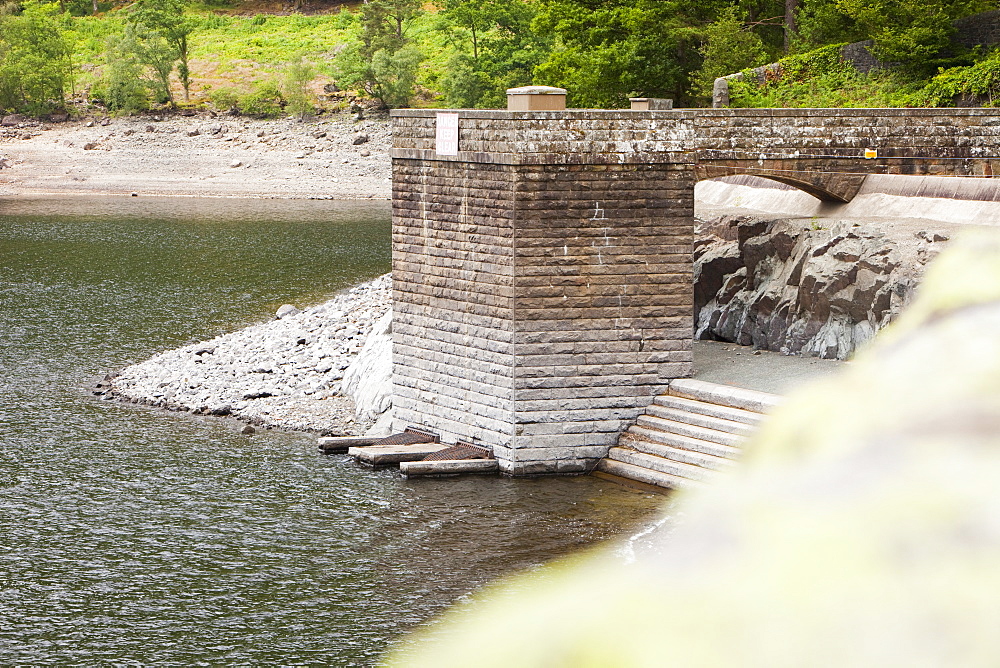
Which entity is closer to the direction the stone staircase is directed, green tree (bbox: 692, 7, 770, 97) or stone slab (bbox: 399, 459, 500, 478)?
the stone slab

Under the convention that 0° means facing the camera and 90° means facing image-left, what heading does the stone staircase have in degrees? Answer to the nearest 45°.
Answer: approximately 45°

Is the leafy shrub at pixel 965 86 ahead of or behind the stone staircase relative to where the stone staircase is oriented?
behind

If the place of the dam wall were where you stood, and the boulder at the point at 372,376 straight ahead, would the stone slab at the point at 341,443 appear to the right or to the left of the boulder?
left

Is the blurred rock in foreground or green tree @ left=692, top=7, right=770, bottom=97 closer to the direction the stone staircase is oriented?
the blurred rock in foreground

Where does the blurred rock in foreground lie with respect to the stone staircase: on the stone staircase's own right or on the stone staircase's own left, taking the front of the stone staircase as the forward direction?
on the stone staircase's own left

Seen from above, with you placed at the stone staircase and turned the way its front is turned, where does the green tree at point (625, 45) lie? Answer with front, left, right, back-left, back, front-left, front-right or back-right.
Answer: back-right

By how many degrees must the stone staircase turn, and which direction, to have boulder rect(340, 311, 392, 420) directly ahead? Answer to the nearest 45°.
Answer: approximately 90° to its right

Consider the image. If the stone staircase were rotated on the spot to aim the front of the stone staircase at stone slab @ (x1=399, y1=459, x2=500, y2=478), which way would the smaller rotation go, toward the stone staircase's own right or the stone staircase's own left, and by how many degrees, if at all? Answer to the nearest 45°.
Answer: approximately 45° to the stone staircase's own right

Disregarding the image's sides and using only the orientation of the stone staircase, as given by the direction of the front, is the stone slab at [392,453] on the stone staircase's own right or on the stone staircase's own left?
on the stone staircase's own right

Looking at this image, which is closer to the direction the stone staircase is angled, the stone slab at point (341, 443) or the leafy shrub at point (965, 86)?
the stone slab
